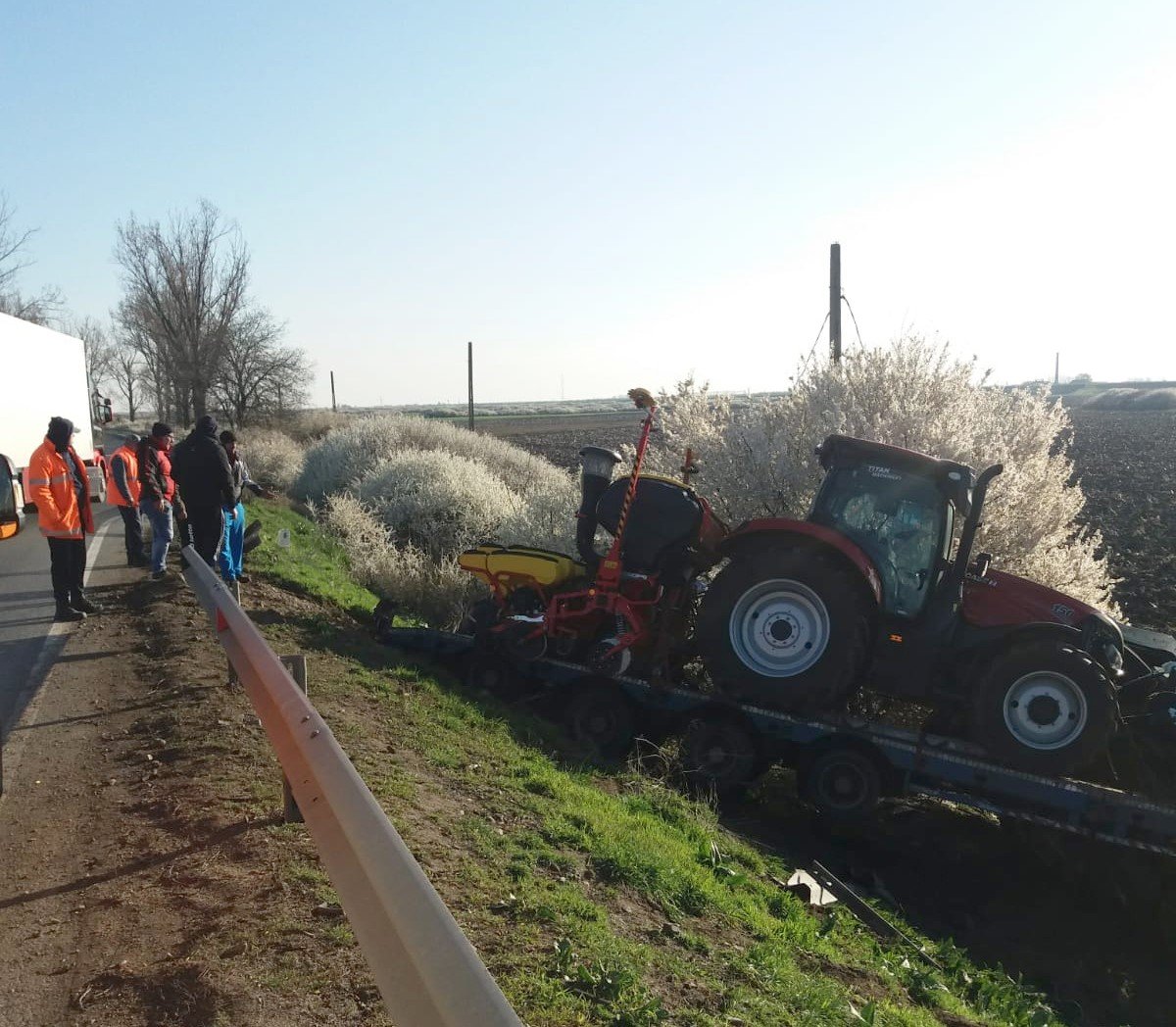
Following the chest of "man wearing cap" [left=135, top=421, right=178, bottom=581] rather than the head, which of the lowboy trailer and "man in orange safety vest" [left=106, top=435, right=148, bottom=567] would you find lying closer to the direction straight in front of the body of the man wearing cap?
the lowboy trailer

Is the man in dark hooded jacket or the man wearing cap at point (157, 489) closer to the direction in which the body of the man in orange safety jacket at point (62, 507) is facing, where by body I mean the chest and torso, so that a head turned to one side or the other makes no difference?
the man in dark hooded jacket

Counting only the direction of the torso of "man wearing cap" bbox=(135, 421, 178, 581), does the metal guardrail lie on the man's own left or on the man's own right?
on the man's own right

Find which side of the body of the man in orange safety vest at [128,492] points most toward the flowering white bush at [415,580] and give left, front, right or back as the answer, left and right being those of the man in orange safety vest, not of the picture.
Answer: front

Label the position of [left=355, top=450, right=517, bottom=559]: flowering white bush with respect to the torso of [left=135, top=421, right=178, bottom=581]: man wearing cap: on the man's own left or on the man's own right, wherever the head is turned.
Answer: on the man's own left

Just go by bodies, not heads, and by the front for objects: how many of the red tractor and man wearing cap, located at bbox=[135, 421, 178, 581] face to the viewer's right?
2

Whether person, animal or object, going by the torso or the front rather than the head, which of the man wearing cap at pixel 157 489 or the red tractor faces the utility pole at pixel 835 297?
the man wearing cap

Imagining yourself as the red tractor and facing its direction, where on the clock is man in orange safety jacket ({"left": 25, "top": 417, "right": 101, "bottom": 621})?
The man in orange safety jacket is roughly at 6 o'clock from the red tractor.

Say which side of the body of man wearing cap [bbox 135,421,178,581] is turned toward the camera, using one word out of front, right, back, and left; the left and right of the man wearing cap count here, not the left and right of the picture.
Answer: right

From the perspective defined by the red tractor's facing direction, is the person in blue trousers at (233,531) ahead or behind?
behind

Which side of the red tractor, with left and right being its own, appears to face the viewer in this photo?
right

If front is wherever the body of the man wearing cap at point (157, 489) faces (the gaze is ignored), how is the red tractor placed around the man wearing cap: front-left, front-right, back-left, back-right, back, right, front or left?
front-right

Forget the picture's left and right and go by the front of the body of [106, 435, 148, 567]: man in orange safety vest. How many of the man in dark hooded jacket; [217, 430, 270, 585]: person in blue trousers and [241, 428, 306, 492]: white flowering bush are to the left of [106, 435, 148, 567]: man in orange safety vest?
1

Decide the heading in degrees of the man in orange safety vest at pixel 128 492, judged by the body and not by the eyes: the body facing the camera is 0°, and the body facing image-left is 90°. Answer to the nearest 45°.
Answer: approximately 270°

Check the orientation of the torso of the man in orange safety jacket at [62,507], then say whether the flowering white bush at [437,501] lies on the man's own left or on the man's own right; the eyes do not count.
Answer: on the man's own left

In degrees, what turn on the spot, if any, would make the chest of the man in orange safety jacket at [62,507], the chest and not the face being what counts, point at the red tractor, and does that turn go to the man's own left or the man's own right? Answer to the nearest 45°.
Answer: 0° — they already face it
